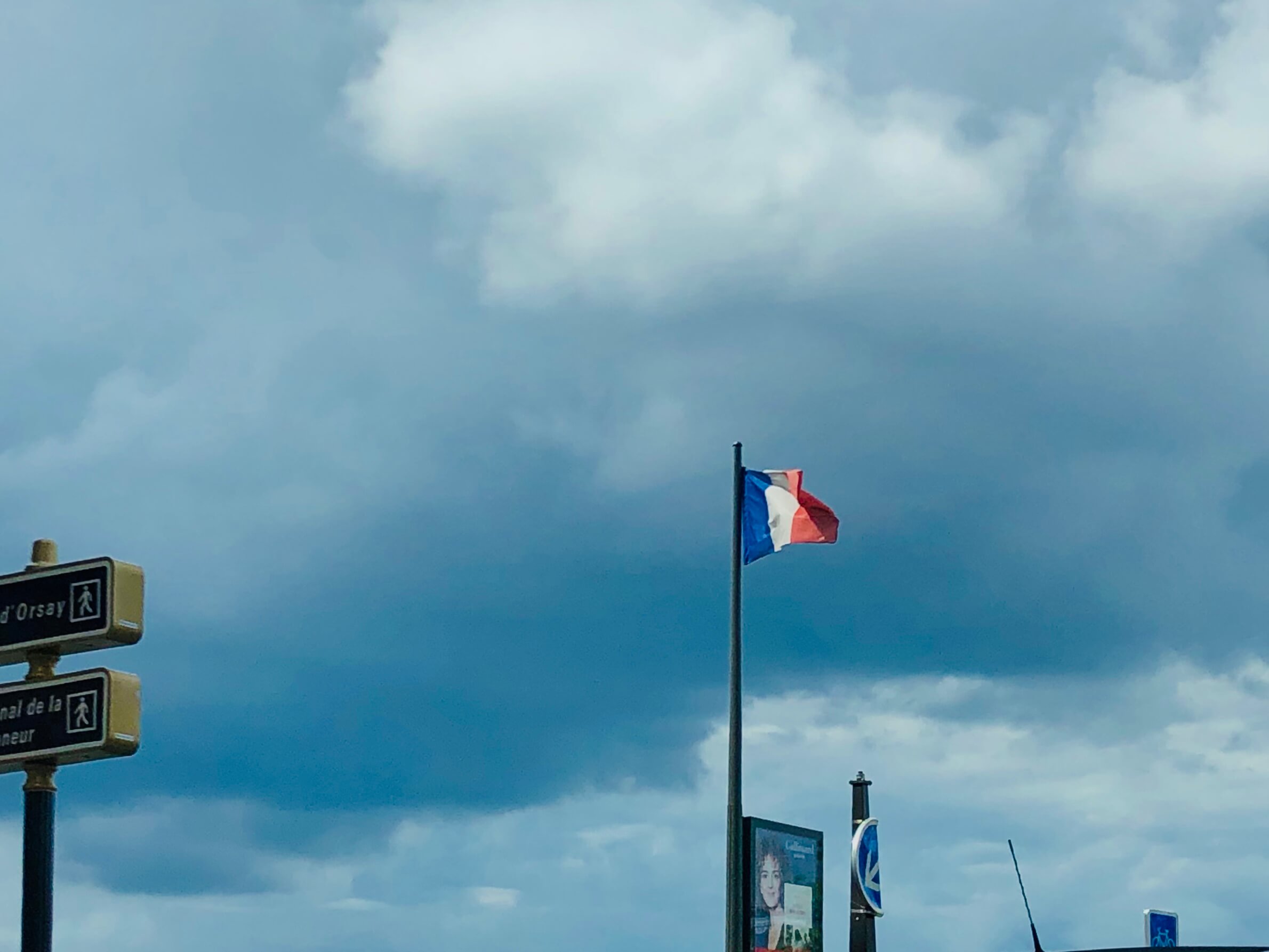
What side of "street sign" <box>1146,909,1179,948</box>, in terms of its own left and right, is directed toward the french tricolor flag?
right

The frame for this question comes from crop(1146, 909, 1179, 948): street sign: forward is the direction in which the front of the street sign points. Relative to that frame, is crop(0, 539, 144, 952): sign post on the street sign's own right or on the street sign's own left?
on the street sign's own right

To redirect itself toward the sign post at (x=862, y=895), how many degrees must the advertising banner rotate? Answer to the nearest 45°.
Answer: approximately 45° to its left

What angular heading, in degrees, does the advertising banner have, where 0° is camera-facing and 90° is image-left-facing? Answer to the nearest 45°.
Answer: approximately 315°
